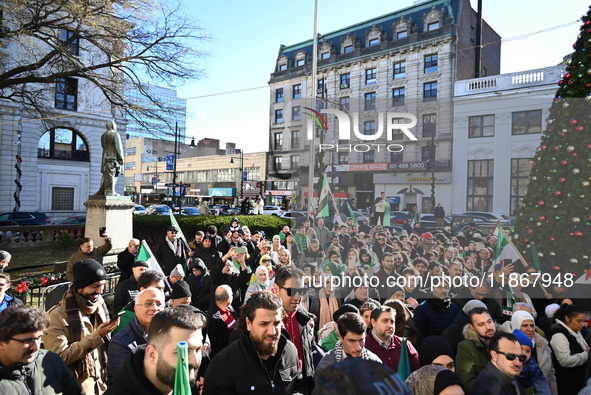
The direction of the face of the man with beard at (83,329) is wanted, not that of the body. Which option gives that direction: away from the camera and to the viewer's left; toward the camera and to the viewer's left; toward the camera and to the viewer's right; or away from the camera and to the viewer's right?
toward the camera and to the viewer's right

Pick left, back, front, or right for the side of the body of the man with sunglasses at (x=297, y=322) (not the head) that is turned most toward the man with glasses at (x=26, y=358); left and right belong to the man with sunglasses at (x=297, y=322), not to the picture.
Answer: right

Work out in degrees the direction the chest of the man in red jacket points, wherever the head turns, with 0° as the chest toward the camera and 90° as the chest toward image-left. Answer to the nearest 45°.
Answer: approximately 315°

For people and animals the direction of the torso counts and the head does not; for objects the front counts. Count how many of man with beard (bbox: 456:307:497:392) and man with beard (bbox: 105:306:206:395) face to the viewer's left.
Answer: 0

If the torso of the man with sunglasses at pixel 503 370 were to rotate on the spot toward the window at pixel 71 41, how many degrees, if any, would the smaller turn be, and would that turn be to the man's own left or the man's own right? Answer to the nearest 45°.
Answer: approximately 180°

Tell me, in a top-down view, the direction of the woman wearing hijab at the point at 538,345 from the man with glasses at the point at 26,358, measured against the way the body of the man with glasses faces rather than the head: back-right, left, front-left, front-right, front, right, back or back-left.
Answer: front-left

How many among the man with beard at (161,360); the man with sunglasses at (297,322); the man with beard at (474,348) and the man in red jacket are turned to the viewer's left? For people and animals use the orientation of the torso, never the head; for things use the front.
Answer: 0

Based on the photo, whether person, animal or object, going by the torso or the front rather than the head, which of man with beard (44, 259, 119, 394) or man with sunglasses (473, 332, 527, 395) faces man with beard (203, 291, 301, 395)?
man with beard (44, 259, 119, 394)

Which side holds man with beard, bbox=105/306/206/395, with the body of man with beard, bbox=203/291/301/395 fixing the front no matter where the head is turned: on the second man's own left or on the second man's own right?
on the second man's own right

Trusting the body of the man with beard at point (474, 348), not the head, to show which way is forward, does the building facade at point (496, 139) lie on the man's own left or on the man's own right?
on the man's own left

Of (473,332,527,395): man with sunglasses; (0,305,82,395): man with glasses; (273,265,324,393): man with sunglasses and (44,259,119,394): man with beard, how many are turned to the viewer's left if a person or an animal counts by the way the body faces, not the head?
0
